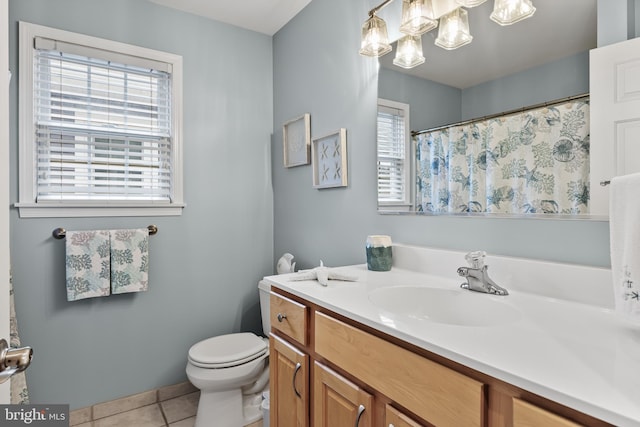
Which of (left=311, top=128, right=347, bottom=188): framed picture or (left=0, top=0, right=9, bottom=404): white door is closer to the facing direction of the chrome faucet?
the white door

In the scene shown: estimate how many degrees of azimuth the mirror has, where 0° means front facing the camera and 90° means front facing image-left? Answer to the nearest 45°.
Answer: approximately 45°

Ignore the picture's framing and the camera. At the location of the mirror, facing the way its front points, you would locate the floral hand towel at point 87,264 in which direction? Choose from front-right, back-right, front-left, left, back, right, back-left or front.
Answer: front-right

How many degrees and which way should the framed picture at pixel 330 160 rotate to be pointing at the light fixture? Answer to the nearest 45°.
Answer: approximately 90° to its left

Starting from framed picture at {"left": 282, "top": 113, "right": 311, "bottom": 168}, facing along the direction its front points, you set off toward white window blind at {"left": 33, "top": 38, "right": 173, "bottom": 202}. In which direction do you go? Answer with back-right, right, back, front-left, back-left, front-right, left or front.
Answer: front-right

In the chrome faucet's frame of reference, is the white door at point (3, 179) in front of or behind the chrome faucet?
in front
